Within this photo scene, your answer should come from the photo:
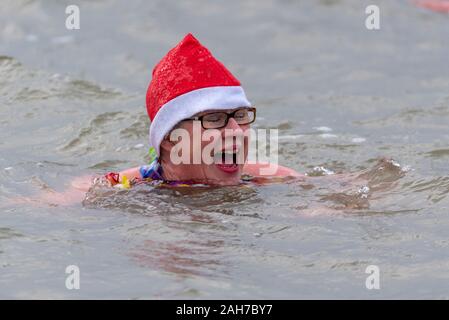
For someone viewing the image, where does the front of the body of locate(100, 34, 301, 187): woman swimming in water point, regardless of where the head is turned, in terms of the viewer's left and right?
facing the viewer and to the right of the viewer
